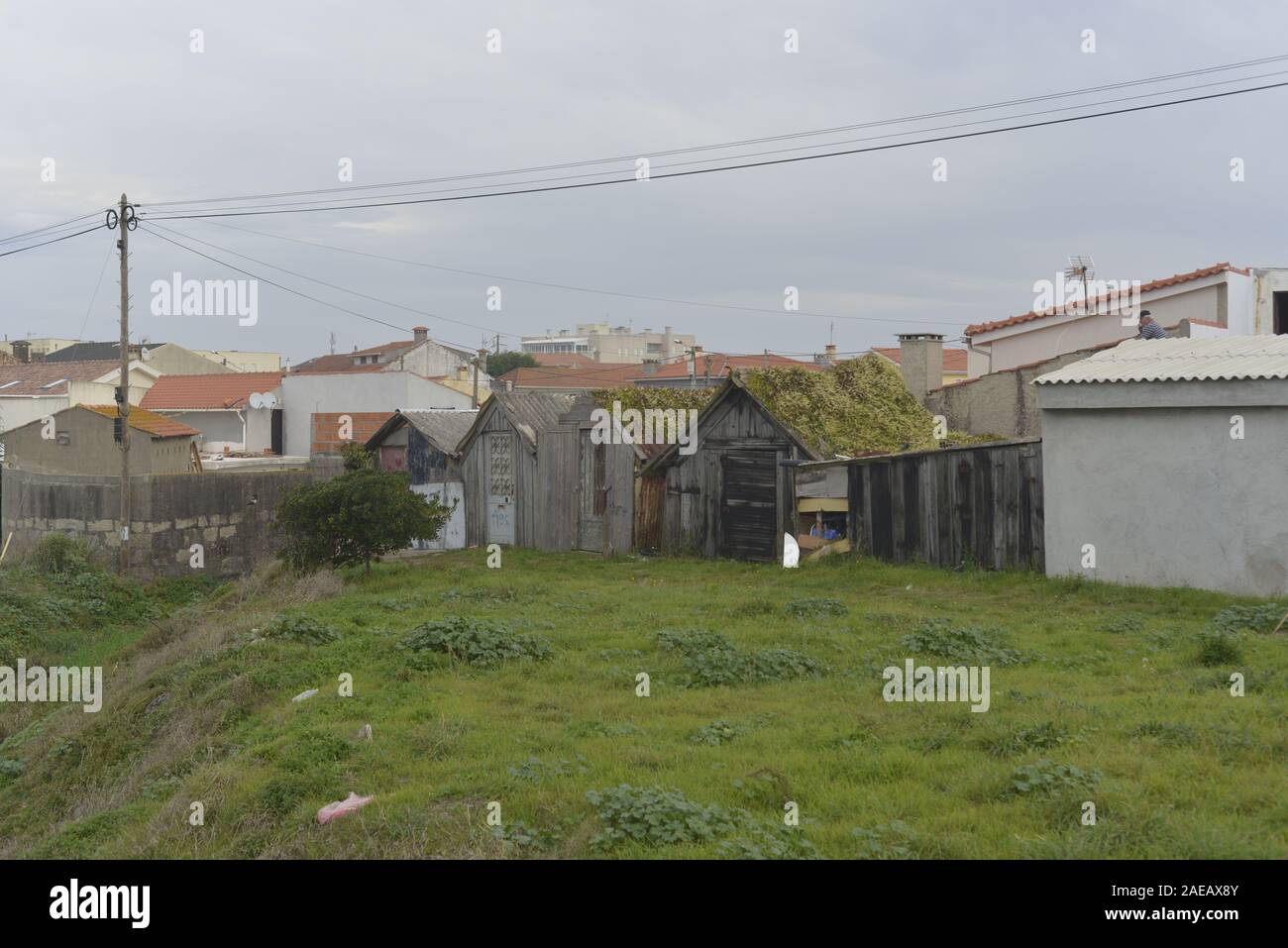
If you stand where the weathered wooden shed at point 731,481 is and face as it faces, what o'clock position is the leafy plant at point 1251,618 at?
The leafy plant is roughly at 11 o'clock from the weathered wooden shed.

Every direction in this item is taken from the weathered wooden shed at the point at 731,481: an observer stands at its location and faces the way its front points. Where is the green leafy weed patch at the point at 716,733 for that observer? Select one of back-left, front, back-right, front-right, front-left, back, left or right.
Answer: front

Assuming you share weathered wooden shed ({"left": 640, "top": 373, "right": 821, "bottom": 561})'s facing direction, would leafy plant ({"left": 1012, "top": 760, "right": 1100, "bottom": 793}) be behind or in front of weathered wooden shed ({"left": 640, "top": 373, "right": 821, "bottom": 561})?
in front

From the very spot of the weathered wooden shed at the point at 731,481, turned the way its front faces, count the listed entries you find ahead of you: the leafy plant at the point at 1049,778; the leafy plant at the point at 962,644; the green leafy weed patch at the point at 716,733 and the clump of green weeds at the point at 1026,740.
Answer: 4

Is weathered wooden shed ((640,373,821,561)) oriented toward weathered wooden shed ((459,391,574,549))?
no

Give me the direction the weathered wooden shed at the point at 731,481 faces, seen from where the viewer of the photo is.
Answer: facing the viewer

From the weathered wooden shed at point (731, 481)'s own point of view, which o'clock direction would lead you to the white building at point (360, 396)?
The white building is roughly at 5 o'clock from the weathered wooden shed.

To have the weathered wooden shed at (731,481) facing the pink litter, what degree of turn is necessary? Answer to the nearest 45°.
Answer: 0° — it already faces it

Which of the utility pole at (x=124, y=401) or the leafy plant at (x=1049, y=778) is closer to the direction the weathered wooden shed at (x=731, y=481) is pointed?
the leafy plant

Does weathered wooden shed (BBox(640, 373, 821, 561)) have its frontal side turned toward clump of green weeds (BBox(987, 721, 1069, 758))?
yes

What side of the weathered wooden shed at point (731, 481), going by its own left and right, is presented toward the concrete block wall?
right

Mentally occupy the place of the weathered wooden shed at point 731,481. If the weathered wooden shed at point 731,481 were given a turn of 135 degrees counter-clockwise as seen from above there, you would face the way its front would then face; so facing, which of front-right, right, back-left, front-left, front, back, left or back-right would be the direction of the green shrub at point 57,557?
back-left

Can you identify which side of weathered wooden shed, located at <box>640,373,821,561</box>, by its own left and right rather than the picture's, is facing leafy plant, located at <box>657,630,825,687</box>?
front

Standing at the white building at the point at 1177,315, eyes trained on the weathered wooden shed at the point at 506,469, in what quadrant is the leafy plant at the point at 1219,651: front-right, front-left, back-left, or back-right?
front-left

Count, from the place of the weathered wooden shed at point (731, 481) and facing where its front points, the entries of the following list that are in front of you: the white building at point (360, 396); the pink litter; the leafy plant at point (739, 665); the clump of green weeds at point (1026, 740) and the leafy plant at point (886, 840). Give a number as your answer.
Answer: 4

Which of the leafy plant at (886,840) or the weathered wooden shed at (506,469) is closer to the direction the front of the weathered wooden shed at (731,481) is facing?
the leafy plant

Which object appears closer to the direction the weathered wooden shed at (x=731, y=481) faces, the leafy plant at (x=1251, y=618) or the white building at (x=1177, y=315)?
the leafy plant

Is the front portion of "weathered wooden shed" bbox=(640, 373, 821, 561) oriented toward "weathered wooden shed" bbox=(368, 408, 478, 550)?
no

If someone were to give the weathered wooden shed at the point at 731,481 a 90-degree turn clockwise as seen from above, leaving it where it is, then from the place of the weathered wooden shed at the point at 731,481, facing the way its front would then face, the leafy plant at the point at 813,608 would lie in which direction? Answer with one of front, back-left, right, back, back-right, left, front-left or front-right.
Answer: left

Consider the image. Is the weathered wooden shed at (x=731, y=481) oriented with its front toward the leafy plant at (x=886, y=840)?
yes

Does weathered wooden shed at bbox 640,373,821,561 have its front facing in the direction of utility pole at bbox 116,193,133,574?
no
